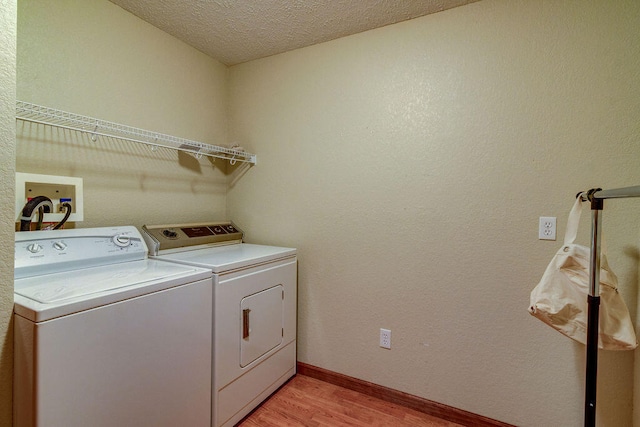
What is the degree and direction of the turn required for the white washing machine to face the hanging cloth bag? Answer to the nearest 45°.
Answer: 0° — it already faces it

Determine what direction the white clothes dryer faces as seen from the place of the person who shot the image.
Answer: facing the viewer and to the right of the viewer

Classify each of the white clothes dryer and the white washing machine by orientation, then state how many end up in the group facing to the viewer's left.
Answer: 0

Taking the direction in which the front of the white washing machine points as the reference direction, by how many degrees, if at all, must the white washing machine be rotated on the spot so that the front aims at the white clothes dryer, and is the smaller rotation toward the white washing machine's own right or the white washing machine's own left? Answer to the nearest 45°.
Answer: approximately 90° to the white washing machine's own left

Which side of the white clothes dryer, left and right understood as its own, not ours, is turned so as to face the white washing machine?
right

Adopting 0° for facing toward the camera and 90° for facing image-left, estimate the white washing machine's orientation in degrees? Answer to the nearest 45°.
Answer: approximately 315°

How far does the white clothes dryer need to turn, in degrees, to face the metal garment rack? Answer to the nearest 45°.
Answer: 0° — it already faces it

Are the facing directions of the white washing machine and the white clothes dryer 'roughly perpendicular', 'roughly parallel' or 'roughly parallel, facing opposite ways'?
roughly parallel

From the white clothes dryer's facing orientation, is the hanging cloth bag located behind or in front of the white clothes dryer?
in front
